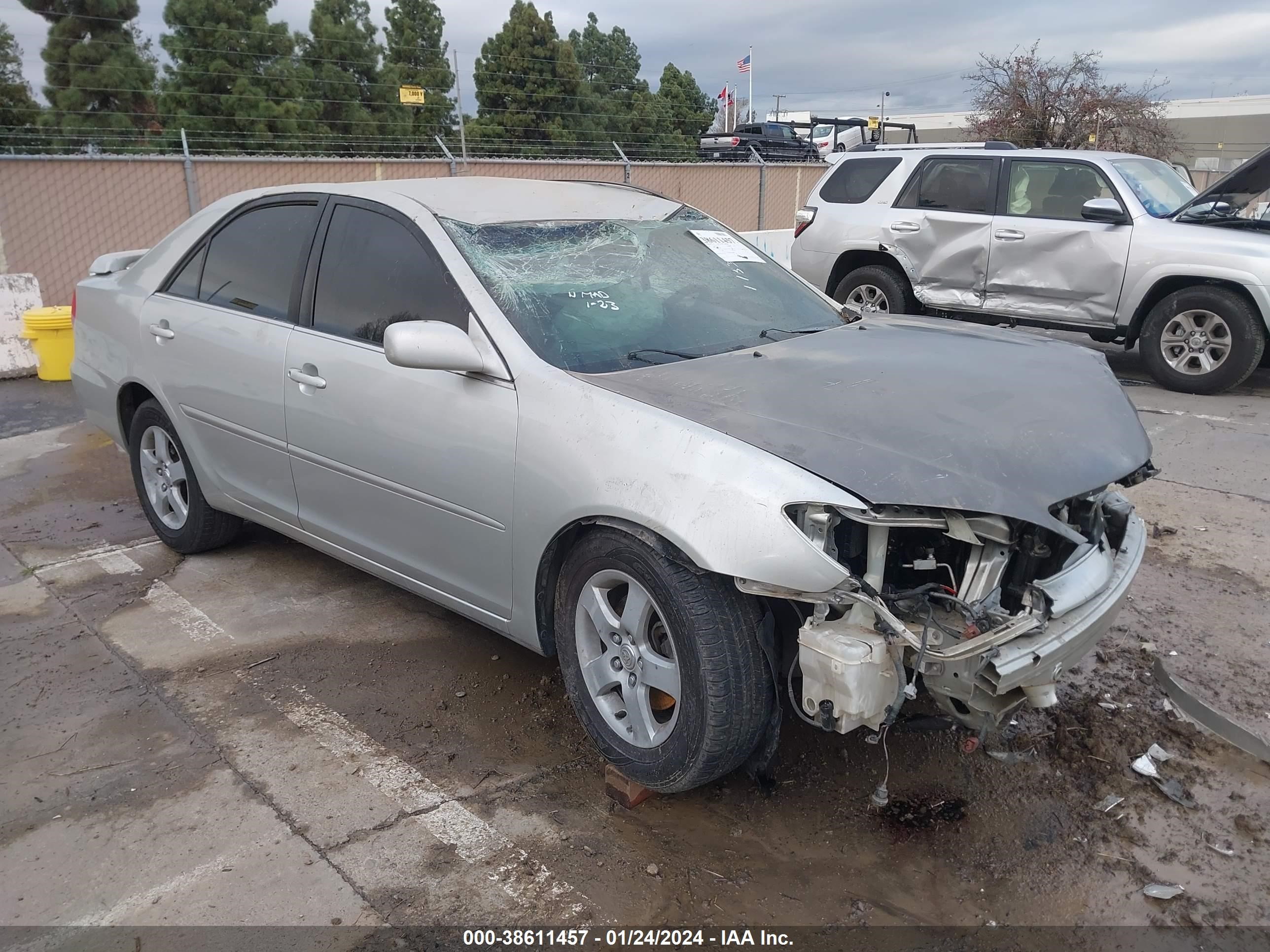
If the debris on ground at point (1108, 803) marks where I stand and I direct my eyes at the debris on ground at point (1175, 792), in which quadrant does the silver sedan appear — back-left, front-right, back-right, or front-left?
back-left

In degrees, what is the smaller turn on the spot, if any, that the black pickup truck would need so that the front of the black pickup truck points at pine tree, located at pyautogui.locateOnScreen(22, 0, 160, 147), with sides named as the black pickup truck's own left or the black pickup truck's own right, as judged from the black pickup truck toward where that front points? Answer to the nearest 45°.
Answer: approximately 180°

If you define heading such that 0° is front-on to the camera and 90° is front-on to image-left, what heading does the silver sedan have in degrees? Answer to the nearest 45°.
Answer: approximately 315°

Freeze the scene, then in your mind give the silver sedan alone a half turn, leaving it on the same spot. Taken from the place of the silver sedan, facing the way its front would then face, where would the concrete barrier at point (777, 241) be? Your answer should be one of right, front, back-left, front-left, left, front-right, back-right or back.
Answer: front-right

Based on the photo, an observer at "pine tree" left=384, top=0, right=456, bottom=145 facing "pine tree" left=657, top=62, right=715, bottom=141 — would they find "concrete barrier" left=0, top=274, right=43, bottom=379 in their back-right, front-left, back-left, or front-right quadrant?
back-right

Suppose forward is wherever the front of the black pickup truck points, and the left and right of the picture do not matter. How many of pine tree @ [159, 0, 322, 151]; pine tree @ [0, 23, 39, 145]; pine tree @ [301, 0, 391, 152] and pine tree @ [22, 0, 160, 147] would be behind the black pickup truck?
4

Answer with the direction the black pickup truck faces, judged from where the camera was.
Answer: facing away from the viewer and to the right of the viewer

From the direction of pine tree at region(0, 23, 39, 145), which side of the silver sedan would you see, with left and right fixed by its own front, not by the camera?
back

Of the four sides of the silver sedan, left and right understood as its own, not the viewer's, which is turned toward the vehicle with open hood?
left

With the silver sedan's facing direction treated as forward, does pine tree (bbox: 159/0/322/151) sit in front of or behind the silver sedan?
behind

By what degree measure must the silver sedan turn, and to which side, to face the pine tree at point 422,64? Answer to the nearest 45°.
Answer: approximately 135° to its left

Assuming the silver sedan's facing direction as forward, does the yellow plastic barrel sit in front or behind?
behind
